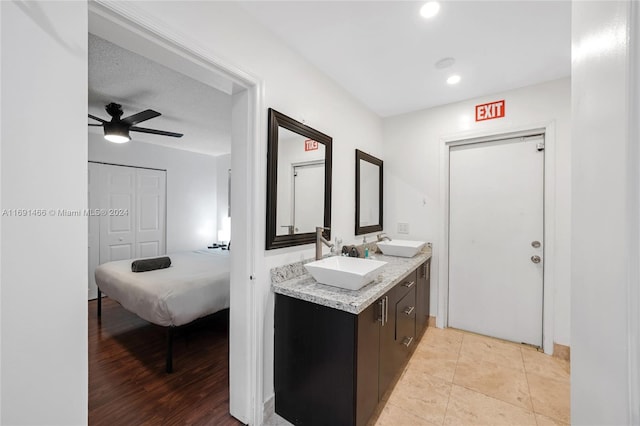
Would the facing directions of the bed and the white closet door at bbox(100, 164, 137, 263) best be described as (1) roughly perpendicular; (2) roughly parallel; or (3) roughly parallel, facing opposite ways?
roughly perpendicular

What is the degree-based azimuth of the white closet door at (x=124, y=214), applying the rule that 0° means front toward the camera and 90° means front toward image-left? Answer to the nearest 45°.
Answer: approximately 315°

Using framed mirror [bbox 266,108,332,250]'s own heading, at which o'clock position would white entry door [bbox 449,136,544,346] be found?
The white entry door is roughly at 10 o'clock from the framed mirror.

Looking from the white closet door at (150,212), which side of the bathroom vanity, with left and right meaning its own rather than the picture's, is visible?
back

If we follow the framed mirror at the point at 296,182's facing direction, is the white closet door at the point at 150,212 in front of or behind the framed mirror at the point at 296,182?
behind

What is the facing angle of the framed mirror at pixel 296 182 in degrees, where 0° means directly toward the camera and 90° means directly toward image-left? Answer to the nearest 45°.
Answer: approximately 315°

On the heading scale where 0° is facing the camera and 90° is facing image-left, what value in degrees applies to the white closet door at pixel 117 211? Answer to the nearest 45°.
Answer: approximately 315°

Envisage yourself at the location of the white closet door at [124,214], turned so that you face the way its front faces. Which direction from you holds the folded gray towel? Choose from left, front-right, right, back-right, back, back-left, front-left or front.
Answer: front-right

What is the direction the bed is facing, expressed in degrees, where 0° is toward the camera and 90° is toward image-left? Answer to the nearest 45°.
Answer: approximately 45°

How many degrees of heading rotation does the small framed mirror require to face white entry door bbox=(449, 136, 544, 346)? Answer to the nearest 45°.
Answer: approximately 45° to its left

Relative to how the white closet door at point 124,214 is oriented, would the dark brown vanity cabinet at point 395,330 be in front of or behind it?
in front

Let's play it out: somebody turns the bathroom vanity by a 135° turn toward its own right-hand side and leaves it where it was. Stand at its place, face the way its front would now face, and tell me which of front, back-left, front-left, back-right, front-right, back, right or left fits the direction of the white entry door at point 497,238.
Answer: back-right

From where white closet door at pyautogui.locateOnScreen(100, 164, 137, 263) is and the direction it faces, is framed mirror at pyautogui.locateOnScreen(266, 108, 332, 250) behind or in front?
in front

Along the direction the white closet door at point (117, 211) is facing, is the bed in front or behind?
in front

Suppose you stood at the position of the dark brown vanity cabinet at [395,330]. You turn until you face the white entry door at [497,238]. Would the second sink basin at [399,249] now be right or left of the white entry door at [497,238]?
left

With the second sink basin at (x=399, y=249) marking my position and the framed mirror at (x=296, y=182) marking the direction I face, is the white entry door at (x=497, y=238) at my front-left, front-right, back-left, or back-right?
back-left
